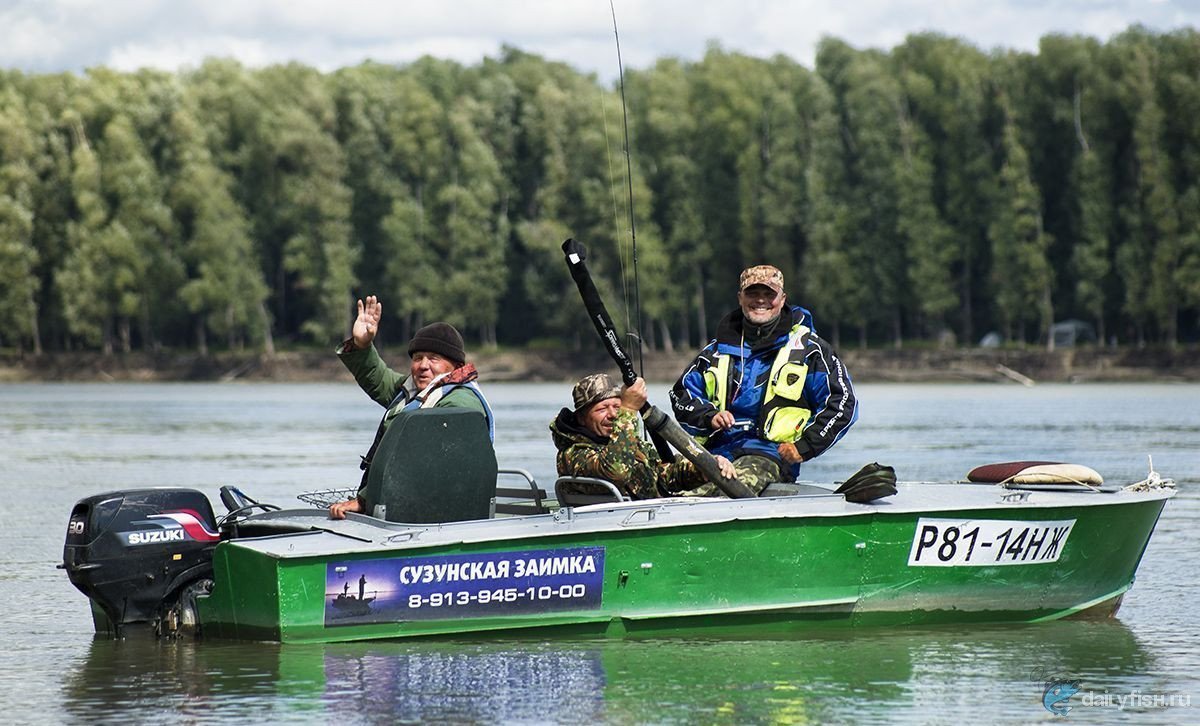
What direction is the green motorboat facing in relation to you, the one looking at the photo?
facing to the right of the viewer
